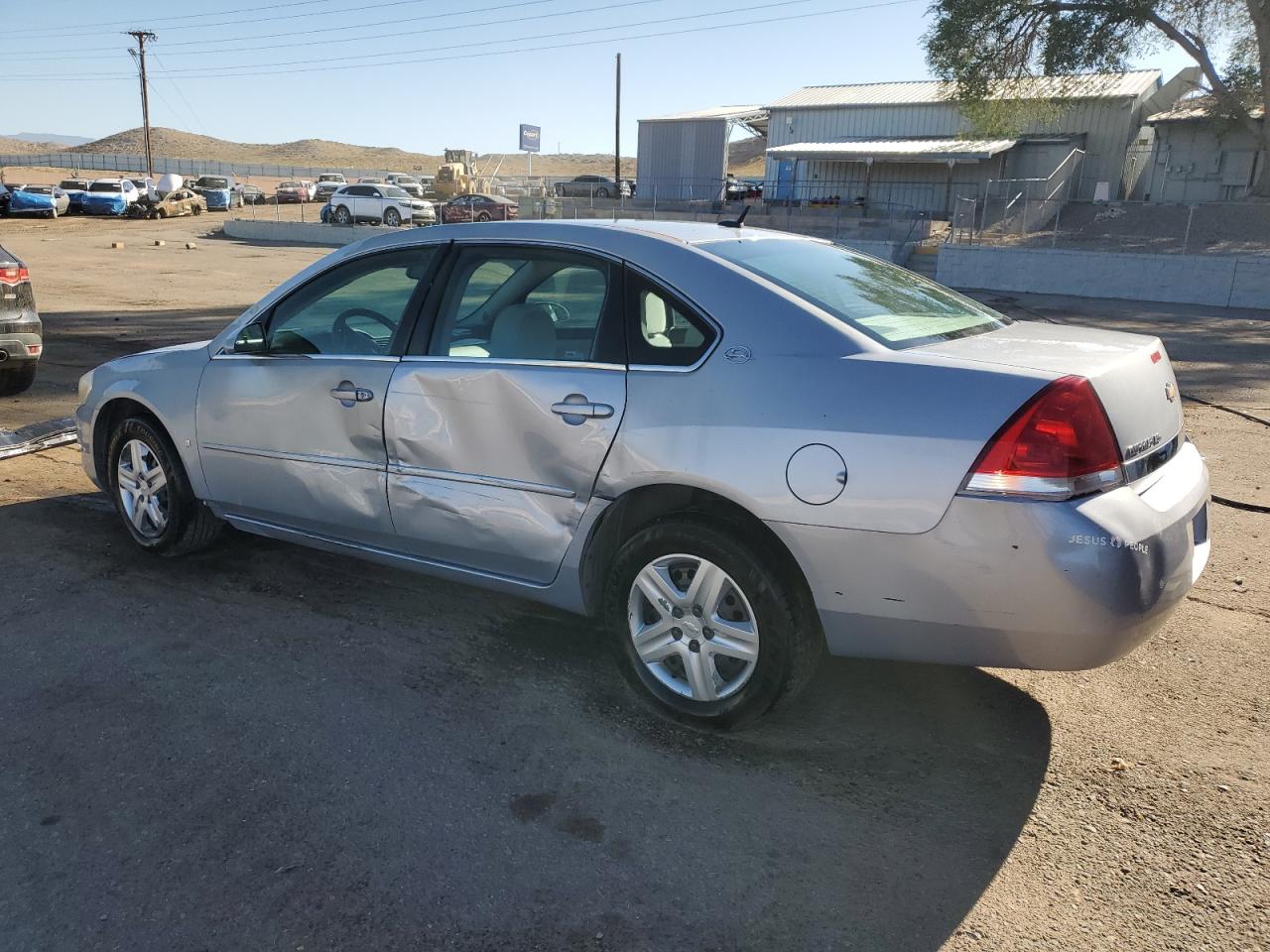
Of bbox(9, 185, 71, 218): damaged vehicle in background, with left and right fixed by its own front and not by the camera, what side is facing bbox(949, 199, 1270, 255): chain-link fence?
front

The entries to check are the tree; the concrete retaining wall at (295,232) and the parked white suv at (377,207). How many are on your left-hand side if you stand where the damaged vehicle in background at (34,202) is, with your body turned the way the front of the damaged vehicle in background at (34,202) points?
3

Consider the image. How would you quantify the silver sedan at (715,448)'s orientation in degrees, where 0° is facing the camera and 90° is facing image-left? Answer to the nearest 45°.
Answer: approximately 135°

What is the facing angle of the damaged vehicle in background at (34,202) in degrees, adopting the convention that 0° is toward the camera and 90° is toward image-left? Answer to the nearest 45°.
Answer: approximately 45°

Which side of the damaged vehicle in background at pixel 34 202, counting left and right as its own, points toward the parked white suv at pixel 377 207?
left

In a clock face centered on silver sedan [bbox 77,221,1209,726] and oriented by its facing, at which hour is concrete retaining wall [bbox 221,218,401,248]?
The concrete retaining wall is roughly at 1 o'clock from the silver sedan.

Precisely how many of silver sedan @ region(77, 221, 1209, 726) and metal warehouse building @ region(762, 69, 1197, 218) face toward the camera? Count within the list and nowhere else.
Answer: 1

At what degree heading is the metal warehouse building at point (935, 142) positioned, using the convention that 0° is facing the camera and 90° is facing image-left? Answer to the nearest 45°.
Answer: approximately 0°
